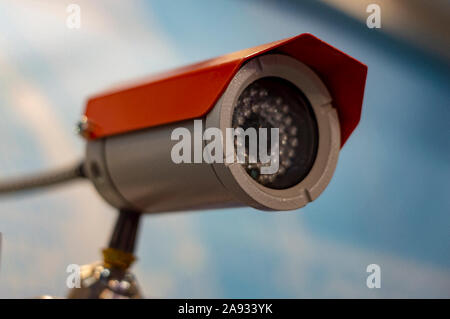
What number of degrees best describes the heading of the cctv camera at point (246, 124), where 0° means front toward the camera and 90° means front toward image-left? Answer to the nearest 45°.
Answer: approximately 315°
